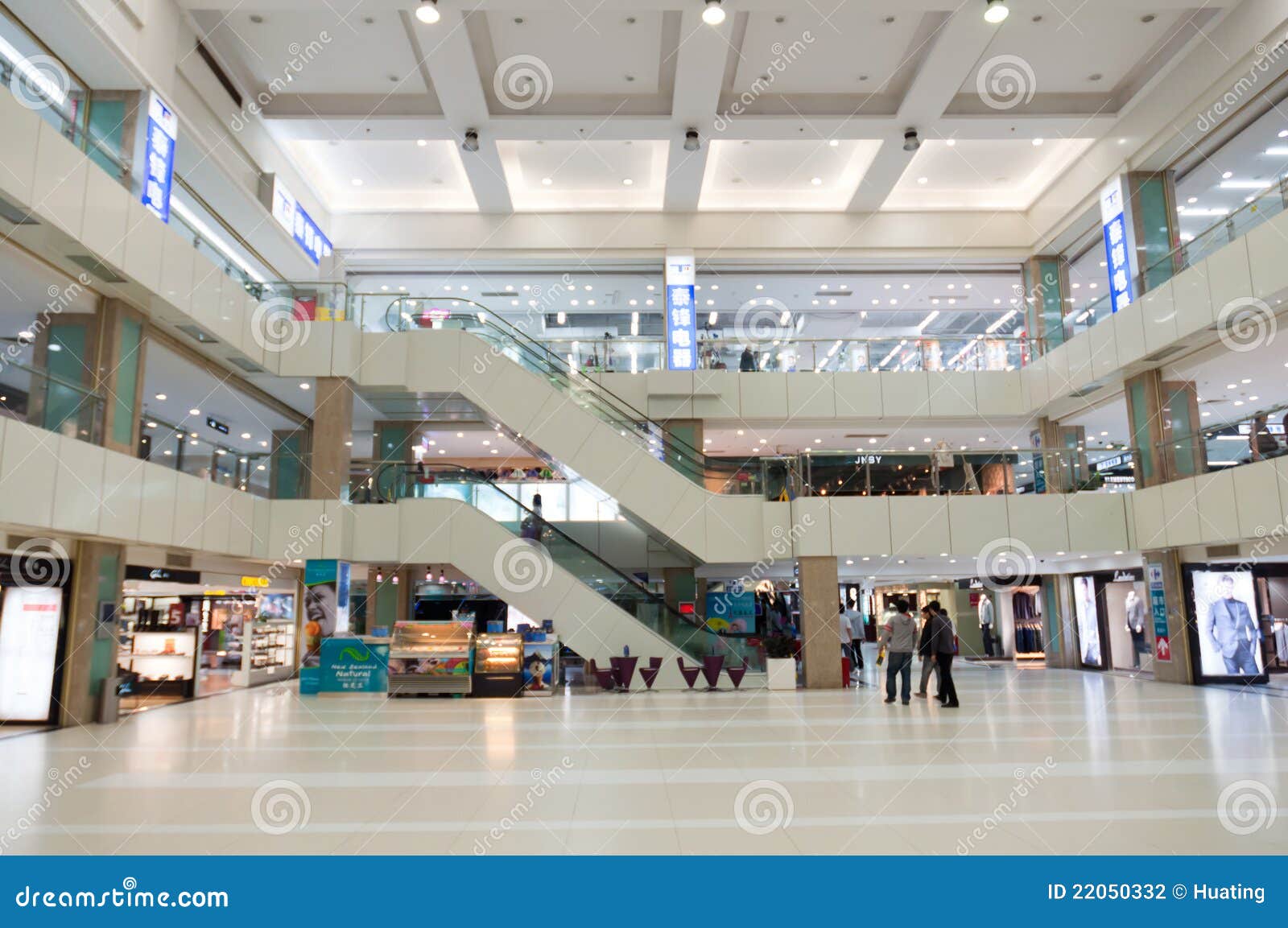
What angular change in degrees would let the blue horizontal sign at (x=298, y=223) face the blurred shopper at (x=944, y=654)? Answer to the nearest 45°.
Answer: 0° — it already faces them

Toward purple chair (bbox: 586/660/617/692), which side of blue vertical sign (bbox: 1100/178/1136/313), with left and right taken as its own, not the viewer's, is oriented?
front

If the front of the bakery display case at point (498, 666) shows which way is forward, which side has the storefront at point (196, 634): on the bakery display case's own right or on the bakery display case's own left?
on the bakery display case's own right

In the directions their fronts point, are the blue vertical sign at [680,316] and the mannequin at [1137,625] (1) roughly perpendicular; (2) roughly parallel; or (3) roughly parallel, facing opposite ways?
roughly perpendicular

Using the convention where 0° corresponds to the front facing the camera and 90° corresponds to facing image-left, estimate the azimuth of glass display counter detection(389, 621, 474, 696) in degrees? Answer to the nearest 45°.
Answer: approximately 0°

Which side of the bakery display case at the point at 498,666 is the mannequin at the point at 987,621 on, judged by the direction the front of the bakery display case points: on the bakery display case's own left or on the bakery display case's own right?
on the bakery display case's own left

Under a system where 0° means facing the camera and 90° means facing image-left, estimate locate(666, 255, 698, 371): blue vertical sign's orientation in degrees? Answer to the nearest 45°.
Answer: approximately 0°

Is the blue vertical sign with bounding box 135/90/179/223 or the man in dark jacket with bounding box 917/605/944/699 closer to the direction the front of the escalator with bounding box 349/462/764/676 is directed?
the man in dark jacket

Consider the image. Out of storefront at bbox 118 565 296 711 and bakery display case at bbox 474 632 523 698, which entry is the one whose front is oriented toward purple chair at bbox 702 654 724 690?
the storefront
